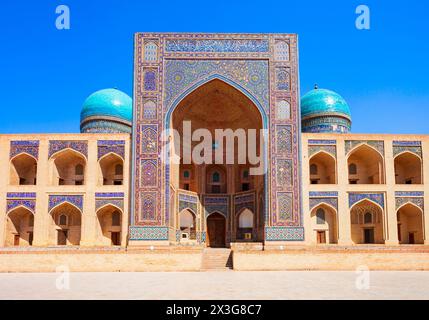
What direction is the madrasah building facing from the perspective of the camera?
toward the camera
